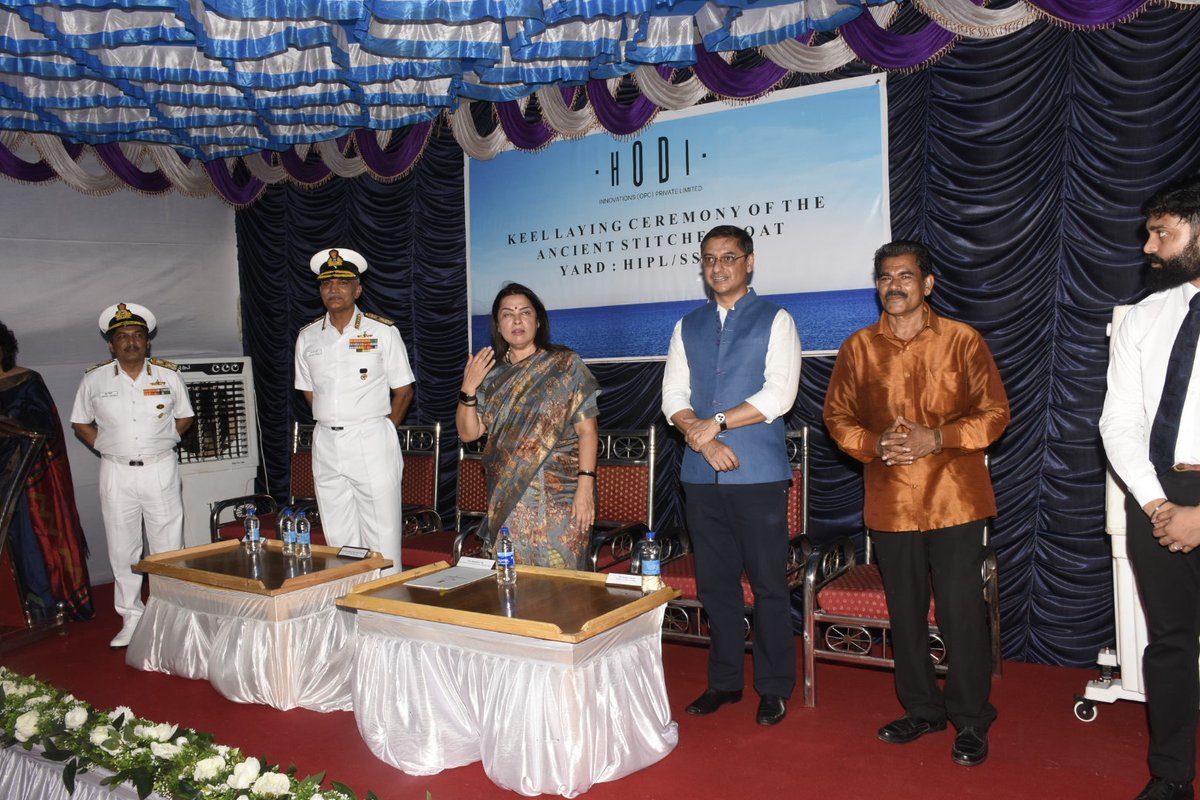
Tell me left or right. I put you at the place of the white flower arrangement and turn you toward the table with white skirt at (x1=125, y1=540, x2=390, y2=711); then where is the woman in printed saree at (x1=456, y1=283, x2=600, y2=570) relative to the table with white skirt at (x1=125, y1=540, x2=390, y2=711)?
right

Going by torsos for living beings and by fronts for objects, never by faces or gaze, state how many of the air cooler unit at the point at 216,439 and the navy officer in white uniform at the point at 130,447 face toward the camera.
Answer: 2

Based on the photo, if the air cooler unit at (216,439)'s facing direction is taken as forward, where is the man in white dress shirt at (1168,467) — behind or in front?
in front

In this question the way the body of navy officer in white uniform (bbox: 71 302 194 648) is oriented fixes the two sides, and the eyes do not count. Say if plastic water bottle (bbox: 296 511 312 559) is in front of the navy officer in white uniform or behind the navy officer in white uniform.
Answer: in front

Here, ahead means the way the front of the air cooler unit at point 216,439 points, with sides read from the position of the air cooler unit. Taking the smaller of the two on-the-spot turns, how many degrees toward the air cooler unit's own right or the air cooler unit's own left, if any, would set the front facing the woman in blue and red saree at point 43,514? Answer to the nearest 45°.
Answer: approximately 45° to the air cooler unit's own right

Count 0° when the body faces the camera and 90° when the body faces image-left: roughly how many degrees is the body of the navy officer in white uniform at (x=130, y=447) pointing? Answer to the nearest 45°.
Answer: approximately 0°

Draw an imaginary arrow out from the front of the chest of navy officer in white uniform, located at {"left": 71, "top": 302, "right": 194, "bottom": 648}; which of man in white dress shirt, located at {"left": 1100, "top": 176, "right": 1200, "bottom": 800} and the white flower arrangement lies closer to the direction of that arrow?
the white flower arrangement

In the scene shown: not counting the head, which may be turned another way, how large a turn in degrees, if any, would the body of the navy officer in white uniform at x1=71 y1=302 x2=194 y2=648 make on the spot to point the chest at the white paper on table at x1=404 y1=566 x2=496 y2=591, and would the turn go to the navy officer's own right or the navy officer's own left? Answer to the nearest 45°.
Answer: approximately 45° to the navy officer's own left

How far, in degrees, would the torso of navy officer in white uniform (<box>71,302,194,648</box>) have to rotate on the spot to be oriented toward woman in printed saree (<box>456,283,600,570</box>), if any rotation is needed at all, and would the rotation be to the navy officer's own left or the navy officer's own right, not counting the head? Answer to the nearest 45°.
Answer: approximately 45° to the navy officer's own left

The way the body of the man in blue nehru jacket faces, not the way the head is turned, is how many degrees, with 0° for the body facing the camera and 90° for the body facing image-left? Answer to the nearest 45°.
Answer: approximately 45°
